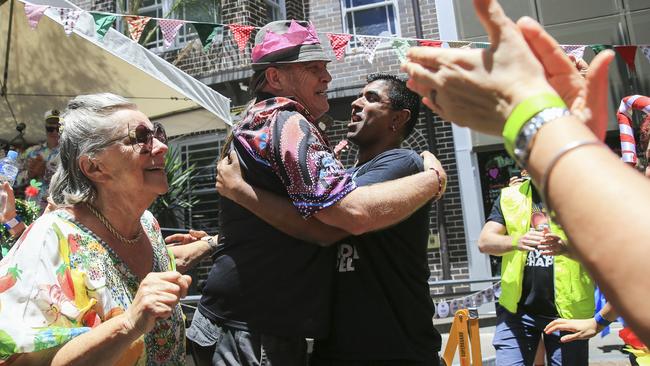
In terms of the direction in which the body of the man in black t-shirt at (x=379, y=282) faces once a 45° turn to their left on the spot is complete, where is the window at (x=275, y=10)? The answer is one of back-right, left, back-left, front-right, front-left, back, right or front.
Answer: back

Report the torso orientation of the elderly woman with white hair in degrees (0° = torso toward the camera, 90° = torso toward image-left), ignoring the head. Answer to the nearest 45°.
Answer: approximately 315°

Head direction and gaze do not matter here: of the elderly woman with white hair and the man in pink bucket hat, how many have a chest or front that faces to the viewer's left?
0

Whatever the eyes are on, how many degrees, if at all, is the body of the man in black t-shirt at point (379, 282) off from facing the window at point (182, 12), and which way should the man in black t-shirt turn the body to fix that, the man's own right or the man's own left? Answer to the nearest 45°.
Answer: approximately 135° to the man's own right

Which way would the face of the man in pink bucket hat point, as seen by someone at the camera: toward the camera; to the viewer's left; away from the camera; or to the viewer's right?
to the viewer's right

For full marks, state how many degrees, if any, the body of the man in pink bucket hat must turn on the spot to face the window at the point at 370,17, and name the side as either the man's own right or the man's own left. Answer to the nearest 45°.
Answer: approximately 90° to the man's own left

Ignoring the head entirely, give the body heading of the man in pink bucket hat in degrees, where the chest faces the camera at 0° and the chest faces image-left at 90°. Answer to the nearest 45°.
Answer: approximately 270°

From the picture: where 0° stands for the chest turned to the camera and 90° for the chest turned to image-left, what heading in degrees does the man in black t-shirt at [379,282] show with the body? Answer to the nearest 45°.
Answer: approximately 45°

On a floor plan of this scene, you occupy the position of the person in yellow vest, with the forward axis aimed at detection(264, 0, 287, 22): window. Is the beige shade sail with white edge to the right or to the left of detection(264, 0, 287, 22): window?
left

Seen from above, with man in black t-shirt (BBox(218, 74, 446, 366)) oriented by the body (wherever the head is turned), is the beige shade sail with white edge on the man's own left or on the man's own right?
on the man's own right

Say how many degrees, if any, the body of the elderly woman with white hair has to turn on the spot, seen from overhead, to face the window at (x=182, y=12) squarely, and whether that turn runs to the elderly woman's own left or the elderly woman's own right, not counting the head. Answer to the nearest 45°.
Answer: approximately 135° to the elderly woman's own left

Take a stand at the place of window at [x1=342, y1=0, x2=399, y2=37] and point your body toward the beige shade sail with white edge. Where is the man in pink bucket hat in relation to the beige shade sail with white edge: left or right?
left

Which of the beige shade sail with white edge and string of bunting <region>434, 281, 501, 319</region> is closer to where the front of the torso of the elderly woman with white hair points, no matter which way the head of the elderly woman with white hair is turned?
the string of bunting

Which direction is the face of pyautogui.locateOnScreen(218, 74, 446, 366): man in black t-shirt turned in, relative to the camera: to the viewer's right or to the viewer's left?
to the viewer's left

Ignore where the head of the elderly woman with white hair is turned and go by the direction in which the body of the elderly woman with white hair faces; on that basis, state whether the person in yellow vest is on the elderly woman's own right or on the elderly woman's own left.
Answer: on the elderly woman's own left

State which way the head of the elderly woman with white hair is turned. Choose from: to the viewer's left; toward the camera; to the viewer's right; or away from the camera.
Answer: to the viewer's right
